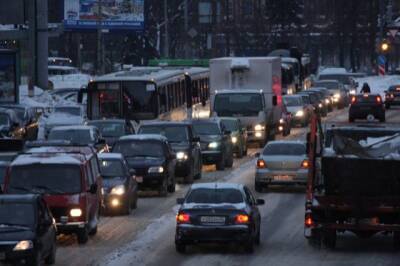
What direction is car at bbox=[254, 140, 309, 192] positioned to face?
away from the camera

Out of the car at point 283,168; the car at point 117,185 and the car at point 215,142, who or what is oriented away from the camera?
the car at point 283,168

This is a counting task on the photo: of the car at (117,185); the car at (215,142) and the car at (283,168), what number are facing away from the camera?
1

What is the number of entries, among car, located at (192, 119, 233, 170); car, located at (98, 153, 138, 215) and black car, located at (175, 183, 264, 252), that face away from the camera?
1

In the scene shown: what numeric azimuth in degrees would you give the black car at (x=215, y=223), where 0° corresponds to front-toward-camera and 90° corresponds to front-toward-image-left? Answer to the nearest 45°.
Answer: approximately 180°

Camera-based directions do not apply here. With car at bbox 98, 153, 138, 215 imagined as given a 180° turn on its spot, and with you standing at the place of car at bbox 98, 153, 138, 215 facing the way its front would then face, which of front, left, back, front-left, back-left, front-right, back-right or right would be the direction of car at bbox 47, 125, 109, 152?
front-left

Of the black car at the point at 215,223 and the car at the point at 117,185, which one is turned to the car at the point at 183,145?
the black car

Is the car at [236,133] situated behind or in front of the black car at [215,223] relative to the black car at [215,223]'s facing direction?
in front

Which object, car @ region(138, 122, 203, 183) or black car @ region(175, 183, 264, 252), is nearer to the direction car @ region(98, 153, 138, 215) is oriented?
the black car

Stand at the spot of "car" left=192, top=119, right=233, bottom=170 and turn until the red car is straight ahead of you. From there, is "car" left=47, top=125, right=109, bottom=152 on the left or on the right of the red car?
right

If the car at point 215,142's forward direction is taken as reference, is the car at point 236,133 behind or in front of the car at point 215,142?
behind

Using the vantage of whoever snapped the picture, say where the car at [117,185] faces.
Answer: facing the viewer and to the left of the viewer

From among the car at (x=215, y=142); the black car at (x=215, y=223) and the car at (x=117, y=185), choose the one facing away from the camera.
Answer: the black car

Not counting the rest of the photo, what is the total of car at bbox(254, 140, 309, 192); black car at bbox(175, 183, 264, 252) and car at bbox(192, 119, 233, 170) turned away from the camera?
2

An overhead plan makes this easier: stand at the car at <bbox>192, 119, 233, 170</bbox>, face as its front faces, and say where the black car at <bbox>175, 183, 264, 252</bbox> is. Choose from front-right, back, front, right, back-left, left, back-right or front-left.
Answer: front-left

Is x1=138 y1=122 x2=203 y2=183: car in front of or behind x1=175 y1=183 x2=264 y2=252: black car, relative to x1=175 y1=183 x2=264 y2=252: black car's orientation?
in front

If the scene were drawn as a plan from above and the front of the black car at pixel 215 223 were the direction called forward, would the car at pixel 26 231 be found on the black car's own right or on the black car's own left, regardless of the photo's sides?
on the black car's own left
